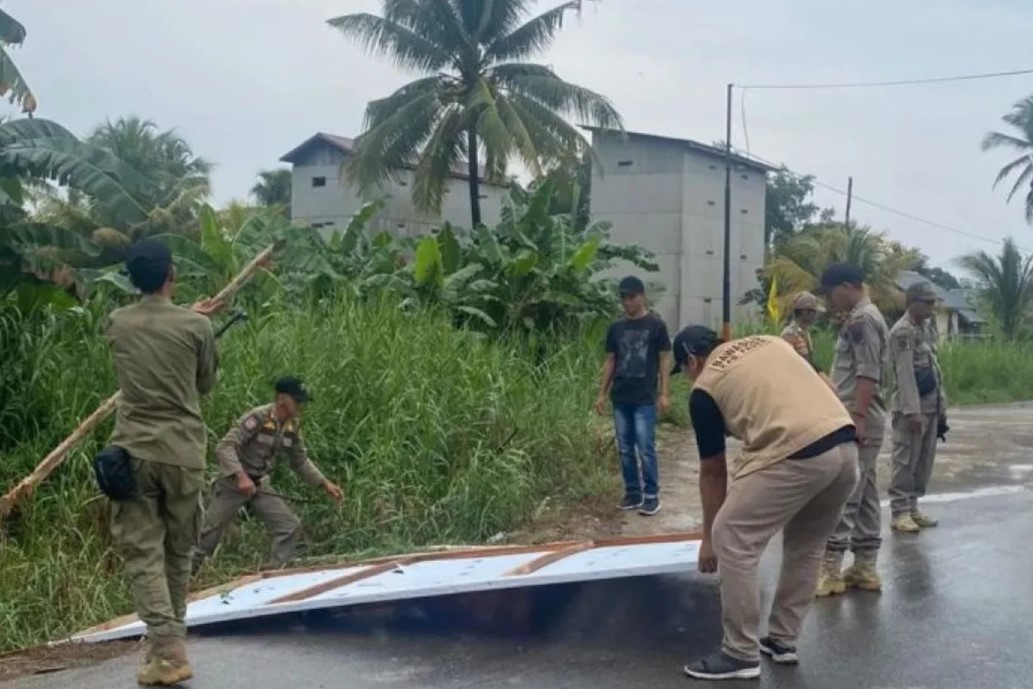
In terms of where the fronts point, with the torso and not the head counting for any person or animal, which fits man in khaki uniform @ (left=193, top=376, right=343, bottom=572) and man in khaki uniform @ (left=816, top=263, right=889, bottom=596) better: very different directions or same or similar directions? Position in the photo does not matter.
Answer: very different directions

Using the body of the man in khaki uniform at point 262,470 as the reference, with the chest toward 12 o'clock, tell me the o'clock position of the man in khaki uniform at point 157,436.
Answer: the man in khaki uniform at point 157,436 is roughly at 2 o'clock from the man in khaki uniform at point 262,470.

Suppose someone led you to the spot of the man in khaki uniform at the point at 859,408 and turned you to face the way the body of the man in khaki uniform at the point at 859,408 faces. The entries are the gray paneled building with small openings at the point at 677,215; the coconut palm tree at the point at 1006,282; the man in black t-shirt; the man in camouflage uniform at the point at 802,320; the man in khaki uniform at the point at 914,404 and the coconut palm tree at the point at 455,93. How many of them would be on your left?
0

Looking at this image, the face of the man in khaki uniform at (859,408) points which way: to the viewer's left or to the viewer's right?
to the viewer's left

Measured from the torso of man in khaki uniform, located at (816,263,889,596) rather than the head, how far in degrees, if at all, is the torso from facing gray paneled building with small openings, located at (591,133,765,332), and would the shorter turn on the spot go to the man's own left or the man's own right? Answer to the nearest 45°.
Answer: approximately 90° to the man's own right

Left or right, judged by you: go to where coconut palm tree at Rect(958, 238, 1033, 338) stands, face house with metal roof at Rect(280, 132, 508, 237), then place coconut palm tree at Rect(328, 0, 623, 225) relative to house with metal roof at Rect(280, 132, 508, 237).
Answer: left

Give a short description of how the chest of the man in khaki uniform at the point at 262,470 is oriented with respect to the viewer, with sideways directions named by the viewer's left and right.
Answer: facing the viewer and to the right of the viewer

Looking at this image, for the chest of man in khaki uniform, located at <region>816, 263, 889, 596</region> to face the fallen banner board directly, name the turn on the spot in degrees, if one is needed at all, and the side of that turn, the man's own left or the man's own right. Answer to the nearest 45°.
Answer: approximately 45° to the man's own left

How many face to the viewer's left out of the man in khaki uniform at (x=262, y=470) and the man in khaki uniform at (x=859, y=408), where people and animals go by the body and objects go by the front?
1

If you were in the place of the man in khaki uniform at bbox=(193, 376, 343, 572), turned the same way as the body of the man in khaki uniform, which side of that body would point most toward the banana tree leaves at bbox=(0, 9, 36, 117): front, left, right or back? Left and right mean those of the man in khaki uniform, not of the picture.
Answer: back

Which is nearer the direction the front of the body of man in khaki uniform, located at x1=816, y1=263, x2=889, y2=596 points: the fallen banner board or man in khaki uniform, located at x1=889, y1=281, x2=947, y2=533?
the fallen banner board

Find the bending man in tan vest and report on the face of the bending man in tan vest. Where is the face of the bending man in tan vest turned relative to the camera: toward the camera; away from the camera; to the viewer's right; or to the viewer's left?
to the viewer's left

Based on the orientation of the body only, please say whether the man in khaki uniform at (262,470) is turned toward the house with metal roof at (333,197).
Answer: no

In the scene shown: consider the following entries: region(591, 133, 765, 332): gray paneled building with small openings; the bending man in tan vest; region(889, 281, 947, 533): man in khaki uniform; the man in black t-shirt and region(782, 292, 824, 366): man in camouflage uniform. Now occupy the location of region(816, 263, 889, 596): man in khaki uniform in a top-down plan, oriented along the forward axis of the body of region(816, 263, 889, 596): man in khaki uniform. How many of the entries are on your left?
1

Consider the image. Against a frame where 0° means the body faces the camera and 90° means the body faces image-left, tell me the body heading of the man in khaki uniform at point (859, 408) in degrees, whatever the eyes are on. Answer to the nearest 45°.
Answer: approximately 90°
